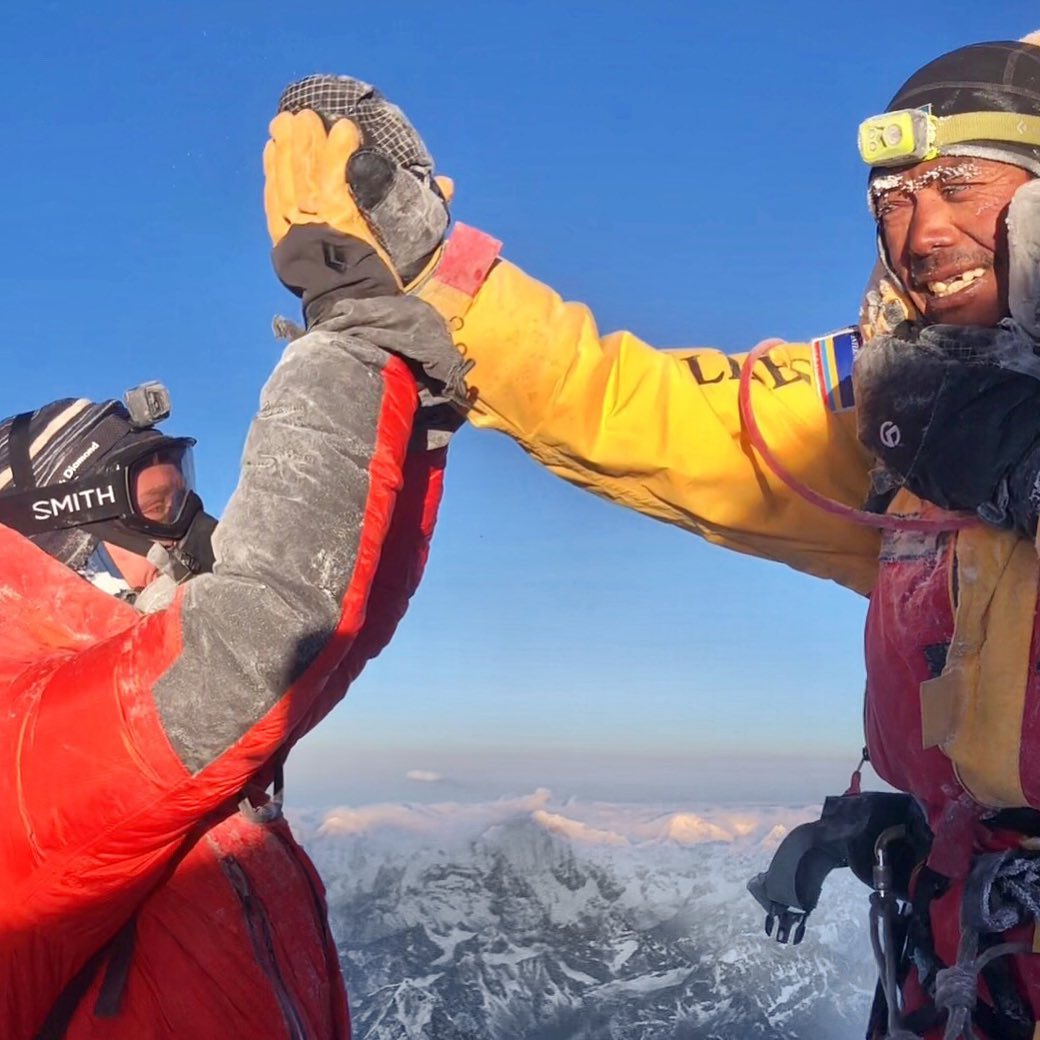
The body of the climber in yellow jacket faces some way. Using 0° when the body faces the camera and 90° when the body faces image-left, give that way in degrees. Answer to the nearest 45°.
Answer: approximately 45°
